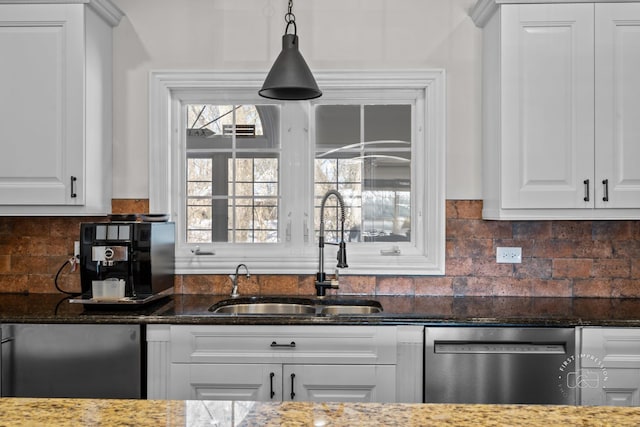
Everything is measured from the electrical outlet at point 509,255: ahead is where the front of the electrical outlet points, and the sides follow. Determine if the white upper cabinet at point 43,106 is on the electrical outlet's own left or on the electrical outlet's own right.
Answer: on the electrical outlet's own right

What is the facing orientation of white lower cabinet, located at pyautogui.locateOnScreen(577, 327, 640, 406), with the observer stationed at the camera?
facing the viewer

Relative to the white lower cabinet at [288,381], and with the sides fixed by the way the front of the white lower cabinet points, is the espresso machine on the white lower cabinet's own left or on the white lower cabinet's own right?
on the white lower cabinet's own right

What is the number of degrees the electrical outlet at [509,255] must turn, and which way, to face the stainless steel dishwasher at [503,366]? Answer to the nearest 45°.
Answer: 0° — it already faces it

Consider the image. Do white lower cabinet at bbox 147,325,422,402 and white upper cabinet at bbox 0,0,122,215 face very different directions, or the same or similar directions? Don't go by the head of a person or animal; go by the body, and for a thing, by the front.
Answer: same or similar directions

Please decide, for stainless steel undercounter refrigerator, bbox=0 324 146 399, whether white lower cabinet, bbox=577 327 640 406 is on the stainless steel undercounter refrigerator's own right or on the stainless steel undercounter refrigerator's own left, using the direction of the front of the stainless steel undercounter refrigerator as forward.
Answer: on the stainless steel undercounter refrigerator's own left

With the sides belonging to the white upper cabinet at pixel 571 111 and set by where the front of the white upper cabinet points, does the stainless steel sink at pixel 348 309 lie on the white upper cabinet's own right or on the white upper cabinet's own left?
on the white upper cabinet's own right

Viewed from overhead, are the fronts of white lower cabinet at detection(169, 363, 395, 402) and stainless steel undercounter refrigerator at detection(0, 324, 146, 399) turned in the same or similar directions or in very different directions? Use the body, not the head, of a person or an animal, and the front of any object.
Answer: same or similar directions

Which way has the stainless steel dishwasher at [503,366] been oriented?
toward the camera

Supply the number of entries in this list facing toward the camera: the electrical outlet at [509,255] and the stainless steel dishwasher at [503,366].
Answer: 2

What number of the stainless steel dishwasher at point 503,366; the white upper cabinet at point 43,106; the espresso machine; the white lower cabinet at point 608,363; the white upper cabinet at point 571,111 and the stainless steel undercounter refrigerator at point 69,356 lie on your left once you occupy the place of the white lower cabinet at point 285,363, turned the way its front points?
3

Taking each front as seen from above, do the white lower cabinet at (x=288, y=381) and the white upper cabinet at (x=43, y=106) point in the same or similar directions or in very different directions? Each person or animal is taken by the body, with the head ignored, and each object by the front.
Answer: same or similar directions

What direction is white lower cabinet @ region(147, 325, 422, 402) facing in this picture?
toward the camera
